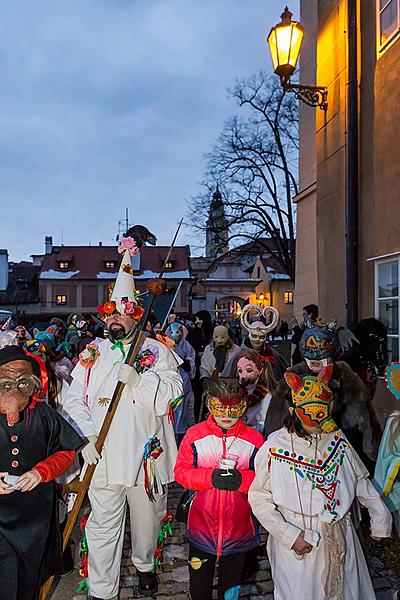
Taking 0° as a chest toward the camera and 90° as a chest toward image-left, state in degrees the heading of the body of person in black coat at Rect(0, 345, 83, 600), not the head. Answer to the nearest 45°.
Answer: approximately 0°

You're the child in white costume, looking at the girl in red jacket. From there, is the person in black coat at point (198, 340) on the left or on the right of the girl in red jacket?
right

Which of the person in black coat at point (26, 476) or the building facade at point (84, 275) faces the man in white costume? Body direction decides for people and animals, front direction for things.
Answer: the building facade

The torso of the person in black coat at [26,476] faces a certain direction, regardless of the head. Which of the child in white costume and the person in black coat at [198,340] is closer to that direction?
the child in white costume

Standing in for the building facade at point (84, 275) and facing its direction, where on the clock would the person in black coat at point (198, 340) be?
The person in black coat is roughly at 12 o'clock from the building facade.

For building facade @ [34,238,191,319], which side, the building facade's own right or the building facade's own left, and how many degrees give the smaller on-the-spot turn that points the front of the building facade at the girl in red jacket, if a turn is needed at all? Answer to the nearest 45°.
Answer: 0° — it already faces them

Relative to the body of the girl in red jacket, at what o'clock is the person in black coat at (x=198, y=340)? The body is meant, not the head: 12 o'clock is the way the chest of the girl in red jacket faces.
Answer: The person in black coat is roughly at 6 o'clock from the girl in red jacket.
